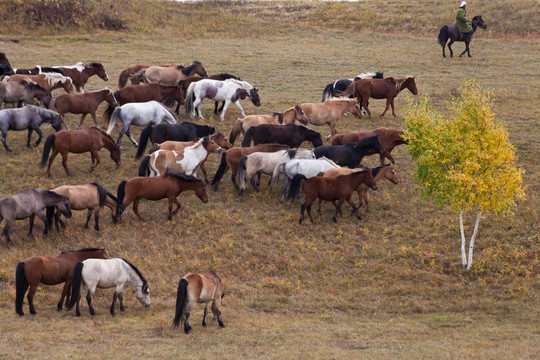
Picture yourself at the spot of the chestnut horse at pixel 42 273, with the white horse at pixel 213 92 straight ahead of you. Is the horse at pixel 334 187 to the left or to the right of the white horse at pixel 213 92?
right

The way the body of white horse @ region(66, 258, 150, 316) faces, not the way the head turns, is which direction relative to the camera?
to the viewer's right

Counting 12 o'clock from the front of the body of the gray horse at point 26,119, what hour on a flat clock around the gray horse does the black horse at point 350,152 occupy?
The black horse is roughly at 1 o'clock from the gray horse.

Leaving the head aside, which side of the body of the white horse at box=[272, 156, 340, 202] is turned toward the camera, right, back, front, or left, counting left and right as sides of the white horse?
right

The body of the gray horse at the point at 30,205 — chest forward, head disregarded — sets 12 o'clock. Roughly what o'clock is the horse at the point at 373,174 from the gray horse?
The horse is roughly at 12 o'clock from the gray horse.

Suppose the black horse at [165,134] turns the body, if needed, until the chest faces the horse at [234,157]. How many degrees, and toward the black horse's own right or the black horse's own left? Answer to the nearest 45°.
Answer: approximately 45° to the black horse's own right

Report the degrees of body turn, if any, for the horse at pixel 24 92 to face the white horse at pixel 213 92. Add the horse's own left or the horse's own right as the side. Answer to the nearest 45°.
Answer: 0° — it already faces it

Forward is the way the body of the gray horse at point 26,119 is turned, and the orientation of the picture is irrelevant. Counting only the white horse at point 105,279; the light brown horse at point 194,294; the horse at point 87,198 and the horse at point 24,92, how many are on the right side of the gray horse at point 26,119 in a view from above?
3

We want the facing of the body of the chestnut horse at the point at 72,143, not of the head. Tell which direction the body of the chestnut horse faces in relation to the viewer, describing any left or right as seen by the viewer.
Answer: facing to the right of the viewer

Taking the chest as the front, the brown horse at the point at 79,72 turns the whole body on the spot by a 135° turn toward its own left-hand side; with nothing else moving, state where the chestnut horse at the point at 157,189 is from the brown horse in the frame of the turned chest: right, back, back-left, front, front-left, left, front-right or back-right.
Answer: back-left

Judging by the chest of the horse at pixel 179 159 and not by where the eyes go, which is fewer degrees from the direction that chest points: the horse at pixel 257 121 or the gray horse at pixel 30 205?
the horse

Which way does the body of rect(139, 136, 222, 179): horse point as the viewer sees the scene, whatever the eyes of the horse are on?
to the viewer's right

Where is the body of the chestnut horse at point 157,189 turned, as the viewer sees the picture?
to the viewer's right

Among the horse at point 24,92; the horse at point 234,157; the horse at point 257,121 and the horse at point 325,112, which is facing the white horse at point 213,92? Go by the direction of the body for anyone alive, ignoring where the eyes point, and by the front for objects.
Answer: the horse at point 24,92

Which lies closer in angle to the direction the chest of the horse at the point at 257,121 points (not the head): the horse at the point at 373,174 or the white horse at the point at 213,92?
the horse
